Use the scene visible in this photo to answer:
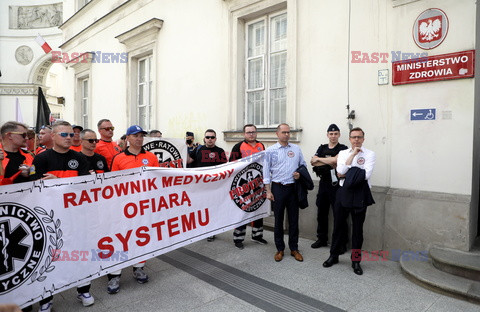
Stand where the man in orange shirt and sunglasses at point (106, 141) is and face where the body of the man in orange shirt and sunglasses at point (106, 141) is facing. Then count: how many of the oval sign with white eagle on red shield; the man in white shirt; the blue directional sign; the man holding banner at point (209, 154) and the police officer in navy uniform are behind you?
0

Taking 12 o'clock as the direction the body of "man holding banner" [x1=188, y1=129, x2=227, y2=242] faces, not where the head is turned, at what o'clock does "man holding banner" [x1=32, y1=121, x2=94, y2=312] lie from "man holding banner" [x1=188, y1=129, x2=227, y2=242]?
"man holding banner" [x1=32, y1=121, x2=94, y2=312] is roughly at 1 o'clock from "man holding banner" [x1=188, y1=129, x2=227, y2=242].

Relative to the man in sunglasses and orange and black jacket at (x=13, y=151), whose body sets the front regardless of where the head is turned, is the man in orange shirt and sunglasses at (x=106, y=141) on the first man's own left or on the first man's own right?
on the first man's own left

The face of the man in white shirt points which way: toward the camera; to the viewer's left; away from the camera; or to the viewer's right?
toward the camera

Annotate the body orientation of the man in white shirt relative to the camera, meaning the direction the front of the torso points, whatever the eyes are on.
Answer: toward the camera

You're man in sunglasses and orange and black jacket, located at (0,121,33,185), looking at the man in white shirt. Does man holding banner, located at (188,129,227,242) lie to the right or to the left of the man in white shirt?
left

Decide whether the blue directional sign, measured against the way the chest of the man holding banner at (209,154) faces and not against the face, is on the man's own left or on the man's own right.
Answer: on the man's own left

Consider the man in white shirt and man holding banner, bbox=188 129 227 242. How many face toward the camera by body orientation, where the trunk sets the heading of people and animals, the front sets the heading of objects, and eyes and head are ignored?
2

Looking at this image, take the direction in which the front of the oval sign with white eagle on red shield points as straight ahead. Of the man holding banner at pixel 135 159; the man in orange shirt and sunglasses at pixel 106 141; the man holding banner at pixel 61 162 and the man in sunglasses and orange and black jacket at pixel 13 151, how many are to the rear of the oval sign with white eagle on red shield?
0

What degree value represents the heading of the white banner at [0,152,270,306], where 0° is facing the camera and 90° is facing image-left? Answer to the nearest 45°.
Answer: approximately 315°

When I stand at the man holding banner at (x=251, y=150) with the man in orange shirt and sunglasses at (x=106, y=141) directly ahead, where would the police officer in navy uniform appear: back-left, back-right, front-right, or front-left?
back-left

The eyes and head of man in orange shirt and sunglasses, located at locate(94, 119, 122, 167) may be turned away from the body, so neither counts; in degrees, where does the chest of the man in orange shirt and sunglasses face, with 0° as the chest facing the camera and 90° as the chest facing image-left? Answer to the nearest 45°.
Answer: approximately 315°

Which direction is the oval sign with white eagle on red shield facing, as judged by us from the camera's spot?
facing the viewer and to the left of the viewer

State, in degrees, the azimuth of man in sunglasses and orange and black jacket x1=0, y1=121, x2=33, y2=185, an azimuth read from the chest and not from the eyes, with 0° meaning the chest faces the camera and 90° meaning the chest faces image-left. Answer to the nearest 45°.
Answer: approximately 315°

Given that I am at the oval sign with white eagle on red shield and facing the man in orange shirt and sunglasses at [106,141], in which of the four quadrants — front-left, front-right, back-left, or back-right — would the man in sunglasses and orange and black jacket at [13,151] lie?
front-left

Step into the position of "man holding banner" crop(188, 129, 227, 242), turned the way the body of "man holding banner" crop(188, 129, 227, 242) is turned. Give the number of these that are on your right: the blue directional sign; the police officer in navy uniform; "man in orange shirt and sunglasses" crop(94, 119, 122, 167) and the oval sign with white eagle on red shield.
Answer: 1

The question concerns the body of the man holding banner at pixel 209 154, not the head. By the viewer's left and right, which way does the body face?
facing the viewer

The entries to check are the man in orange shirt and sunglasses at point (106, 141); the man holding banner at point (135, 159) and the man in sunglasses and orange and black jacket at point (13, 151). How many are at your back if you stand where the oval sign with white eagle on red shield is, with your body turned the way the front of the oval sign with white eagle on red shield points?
0
